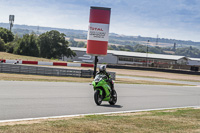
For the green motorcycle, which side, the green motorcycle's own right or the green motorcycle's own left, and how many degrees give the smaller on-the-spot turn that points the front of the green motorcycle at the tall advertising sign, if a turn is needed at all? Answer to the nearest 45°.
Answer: approximately 135° to the green motorcycle's own right

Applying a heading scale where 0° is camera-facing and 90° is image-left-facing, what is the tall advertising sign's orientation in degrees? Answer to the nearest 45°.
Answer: approximately 0°

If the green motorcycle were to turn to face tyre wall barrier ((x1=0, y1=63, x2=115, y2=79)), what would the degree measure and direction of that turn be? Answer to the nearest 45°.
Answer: approximately 135° to its right

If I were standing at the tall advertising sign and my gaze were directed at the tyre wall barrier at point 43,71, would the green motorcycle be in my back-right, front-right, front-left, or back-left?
back-left

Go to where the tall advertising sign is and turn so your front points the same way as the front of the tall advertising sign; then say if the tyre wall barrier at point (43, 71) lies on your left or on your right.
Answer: on your right

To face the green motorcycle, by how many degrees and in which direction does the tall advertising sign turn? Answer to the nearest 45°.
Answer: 0° — it already faces it

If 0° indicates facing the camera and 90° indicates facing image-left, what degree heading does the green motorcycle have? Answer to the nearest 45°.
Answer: approximately 45°
